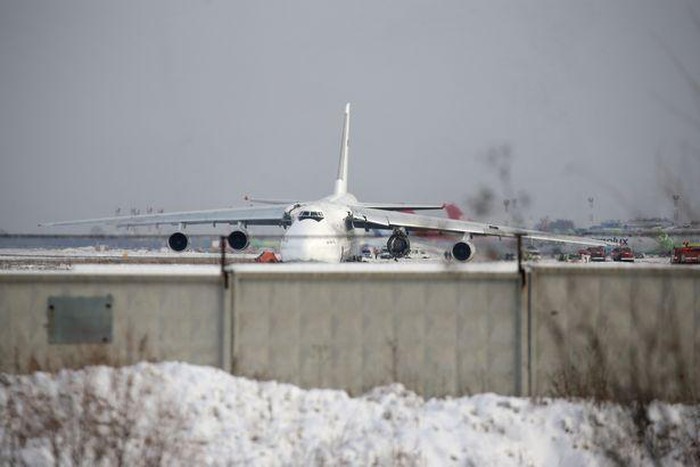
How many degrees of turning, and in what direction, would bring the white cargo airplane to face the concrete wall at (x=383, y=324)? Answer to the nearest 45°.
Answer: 0° — it already faces it

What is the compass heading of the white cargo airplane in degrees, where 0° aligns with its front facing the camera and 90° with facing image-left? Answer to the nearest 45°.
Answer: approximately 0°

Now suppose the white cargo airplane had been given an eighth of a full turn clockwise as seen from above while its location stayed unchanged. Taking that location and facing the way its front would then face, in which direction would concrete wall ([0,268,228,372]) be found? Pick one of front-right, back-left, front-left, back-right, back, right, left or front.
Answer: front-left

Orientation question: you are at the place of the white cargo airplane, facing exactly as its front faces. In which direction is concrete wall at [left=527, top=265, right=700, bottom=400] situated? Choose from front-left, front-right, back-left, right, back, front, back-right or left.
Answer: front

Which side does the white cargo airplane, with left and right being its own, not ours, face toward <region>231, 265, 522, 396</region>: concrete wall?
front
